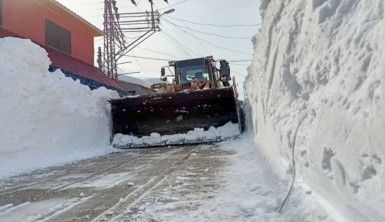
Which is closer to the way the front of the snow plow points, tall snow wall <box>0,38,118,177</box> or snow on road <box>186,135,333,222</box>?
the snow on road

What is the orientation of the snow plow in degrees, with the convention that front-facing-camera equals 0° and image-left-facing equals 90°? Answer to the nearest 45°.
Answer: approximately 0°

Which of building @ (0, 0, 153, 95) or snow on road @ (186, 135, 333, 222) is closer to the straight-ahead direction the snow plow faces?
the snow on road

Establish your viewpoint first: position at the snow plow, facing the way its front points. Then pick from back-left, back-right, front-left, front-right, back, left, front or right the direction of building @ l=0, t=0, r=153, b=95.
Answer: back-right

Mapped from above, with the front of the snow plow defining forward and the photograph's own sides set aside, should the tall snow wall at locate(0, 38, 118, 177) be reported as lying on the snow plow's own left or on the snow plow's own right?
on the snow plow's own right

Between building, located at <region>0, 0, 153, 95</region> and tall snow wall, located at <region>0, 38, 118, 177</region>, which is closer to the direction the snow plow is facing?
the tall snow wall

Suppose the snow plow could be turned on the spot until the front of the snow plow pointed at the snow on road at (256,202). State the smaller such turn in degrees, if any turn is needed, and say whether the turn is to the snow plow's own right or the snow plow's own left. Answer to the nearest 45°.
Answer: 0° — it already faces it
